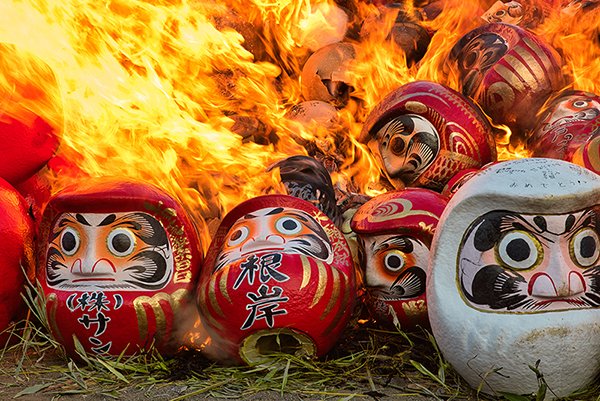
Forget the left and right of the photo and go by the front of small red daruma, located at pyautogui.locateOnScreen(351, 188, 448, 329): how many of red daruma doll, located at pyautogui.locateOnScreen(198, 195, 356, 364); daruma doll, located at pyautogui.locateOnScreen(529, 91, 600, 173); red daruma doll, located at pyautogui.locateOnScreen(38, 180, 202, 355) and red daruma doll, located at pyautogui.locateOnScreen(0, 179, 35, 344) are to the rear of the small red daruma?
1

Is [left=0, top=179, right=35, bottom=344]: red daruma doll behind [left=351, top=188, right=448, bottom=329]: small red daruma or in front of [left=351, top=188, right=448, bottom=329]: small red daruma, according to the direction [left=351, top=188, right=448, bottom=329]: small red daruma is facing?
in front

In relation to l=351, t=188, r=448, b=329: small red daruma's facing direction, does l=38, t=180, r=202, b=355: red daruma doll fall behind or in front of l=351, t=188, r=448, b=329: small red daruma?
in front

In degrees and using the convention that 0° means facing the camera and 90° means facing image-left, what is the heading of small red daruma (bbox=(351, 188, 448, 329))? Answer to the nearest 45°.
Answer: approximately 45°

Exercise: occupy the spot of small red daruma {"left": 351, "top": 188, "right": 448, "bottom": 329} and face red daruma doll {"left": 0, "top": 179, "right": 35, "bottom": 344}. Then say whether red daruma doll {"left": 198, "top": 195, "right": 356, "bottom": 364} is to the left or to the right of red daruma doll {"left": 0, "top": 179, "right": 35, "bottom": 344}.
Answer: left

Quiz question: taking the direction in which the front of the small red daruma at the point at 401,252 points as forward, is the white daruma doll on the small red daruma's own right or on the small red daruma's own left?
on the small red daruma's own left

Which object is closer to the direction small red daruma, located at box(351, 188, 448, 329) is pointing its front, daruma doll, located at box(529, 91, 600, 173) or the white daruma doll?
the white daruma doll

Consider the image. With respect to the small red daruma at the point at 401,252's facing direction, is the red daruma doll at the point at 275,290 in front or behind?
in front

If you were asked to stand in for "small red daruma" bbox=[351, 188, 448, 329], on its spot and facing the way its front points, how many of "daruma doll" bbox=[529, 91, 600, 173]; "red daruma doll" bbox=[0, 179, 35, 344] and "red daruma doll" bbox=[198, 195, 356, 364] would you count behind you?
1

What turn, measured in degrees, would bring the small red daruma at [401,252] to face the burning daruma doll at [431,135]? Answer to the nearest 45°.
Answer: approximately 135° to its right

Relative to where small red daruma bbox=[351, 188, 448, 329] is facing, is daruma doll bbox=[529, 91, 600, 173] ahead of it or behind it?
behind
